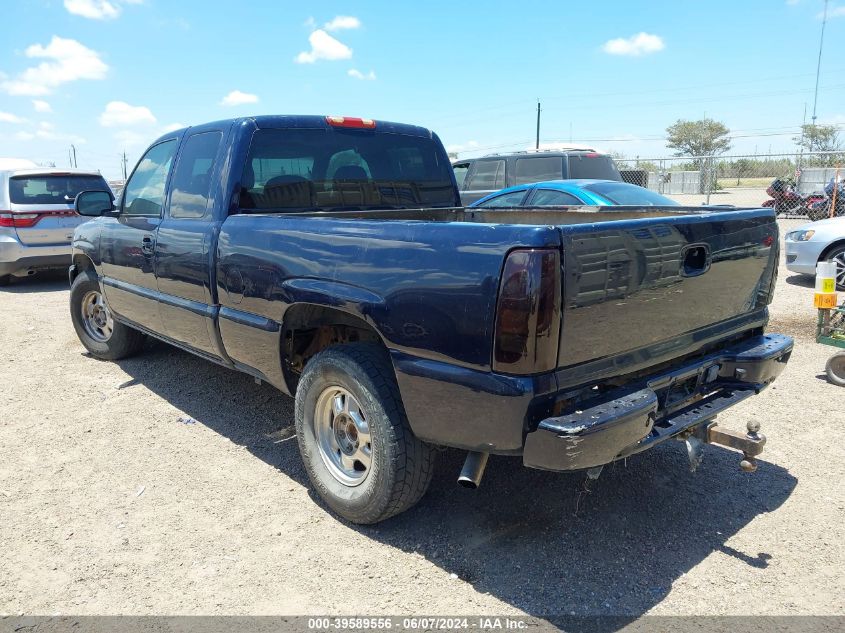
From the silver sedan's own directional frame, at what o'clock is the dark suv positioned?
The dark suv is roughly at 2 o'clock from the silver sedan.

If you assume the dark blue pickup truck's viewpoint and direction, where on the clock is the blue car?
The blue car is roughly at 2 o'clock from the dark blue pickup truck.

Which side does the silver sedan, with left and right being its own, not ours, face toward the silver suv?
front

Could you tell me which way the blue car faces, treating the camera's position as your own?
facing away from the viewer and to the left of the viewer

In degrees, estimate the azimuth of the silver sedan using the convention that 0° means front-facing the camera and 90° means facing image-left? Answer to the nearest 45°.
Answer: approximately 45°

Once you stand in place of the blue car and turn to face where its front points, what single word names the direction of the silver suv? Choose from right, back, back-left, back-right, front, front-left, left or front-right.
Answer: front-left

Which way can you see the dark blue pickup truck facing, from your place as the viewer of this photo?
facing away from the viewer and to the left of the viewer

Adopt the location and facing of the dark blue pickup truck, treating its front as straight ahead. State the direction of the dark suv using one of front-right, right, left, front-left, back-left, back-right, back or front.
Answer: front-right

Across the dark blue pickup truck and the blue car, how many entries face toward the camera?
0

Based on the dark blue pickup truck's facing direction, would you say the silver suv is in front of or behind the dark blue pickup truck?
in front

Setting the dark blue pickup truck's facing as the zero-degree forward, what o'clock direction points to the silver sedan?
The silver sedan is roughly at 3 o'clock from the dark blue pickup truck.

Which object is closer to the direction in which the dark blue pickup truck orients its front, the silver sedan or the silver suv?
the silver suv

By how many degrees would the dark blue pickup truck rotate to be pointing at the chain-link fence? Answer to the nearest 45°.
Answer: approximately 90° to its right
